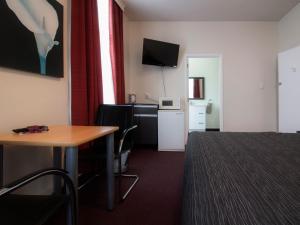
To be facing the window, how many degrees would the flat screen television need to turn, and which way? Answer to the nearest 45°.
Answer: approximately 90° to its right

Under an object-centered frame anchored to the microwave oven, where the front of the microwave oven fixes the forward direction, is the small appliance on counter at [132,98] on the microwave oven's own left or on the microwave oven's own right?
on the microwave oven's own right

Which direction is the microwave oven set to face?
toward the camera

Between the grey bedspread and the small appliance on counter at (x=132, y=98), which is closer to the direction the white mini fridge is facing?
the grey bedspread

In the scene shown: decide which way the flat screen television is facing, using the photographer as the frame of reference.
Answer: facing the viewer and to the right of the viewer

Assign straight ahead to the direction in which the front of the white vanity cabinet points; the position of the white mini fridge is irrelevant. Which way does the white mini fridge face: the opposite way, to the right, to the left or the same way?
the same way

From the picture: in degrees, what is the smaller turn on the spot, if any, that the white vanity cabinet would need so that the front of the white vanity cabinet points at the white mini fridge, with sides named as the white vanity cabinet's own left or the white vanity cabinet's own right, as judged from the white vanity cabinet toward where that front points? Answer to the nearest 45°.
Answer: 0° — it already faces it

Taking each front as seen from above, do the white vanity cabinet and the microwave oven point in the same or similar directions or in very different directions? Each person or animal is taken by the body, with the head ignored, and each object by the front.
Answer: same or similar directions

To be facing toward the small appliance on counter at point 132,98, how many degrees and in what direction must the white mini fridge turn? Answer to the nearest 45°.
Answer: approximately 90° to its right

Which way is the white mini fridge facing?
toward the camera

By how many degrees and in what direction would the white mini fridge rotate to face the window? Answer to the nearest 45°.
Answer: approximately 45° to its right

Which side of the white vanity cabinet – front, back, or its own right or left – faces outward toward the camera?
front

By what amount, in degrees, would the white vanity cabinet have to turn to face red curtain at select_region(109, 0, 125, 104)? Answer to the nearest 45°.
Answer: approximately 45° to its right

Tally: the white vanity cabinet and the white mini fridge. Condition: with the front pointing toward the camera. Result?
2

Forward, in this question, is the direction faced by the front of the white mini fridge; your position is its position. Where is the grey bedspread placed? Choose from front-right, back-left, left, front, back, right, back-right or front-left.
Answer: front

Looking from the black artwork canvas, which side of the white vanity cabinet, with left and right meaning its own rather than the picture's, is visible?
front

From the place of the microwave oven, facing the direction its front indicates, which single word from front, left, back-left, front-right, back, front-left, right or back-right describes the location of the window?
front-right

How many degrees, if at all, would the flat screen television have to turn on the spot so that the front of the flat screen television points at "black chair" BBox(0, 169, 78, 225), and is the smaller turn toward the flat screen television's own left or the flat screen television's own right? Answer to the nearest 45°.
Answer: approximately 45° to the flat screen television's own right
